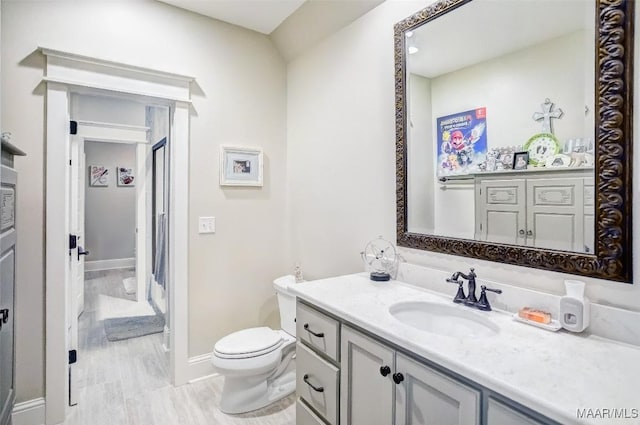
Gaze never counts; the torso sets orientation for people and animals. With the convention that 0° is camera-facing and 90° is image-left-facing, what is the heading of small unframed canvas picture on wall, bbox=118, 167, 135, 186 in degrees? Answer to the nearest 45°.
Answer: approximately 0°

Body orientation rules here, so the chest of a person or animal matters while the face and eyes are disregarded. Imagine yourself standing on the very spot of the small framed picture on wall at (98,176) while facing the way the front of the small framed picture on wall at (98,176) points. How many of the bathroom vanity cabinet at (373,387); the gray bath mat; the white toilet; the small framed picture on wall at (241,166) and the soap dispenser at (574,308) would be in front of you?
5

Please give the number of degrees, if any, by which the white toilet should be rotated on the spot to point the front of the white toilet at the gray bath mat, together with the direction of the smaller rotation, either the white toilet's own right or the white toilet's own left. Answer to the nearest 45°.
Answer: approximately 90° to the white toilet's own right

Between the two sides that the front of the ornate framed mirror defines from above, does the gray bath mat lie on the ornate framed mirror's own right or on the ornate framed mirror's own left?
on the ornate framed mirror's own right

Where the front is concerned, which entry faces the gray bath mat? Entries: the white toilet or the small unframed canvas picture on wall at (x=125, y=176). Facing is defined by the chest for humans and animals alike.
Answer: the small unframed canvas picture on wall

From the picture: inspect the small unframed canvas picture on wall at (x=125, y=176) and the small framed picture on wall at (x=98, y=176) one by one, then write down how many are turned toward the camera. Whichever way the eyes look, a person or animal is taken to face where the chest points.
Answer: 2

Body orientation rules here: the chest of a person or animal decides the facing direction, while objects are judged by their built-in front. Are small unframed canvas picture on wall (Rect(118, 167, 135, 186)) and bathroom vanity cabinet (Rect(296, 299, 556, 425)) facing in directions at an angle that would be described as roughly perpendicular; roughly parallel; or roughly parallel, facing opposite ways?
roughly perpendicular

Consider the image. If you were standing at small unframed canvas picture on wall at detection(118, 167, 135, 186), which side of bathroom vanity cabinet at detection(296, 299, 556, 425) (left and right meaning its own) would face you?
right
